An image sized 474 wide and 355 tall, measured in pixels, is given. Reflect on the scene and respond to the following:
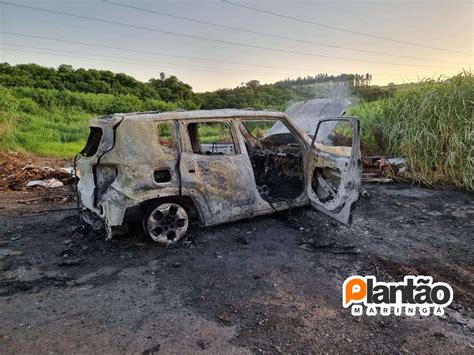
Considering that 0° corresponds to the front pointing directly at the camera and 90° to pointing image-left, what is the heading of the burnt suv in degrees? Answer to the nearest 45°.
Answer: approximately 225°

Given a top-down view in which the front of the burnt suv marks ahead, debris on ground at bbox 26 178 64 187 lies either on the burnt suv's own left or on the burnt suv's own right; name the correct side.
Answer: on the burnt suv's own left
